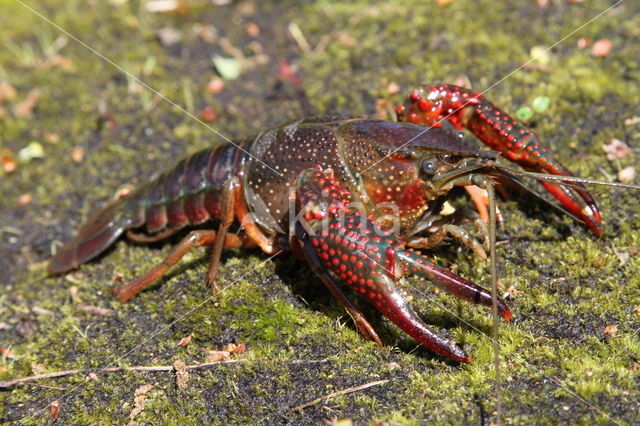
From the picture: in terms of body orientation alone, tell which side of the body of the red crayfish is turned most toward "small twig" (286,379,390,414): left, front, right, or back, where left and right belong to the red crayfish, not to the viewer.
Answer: right

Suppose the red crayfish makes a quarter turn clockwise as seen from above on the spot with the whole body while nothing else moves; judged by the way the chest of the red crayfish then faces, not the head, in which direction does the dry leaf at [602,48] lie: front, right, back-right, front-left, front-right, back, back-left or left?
back-left

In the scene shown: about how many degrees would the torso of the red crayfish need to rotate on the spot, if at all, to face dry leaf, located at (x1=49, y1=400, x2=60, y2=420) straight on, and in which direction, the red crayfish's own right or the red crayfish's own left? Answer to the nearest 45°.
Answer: approximately 180°

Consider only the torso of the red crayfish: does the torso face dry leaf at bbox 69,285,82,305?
no

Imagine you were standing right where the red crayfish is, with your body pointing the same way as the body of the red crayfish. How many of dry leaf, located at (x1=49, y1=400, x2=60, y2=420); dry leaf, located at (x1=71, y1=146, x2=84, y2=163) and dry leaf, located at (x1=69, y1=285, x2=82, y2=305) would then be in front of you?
0

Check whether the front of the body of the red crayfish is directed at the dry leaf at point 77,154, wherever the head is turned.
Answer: no

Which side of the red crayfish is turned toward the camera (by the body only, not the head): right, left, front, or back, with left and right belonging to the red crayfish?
right

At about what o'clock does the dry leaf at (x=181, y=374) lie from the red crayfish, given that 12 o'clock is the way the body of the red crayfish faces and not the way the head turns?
The dry leaf is roughly at 5 o'clock from the red crayfish.
